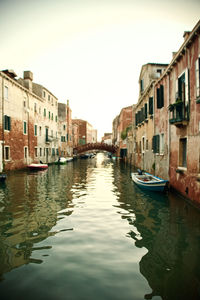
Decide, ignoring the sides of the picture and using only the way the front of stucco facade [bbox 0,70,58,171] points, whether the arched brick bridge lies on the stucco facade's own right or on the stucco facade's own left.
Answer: on the stucco facade's own left

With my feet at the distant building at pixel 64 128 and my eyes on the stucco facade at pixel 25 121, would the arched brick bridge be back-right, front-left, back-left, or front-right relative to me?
back-left

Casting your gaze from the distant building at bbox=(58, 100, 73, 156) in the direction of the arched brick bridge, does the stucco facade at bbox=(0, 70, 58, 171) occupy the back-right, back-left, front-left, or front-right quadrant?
back-right

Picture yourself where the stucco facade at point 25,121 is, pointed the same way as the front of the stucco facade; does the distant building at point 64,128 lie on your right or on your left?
on your left

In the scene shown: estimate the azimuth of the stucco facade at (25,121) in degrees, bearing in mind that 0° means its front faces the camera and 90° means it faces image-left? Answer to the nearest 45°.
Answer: approximately 315°
